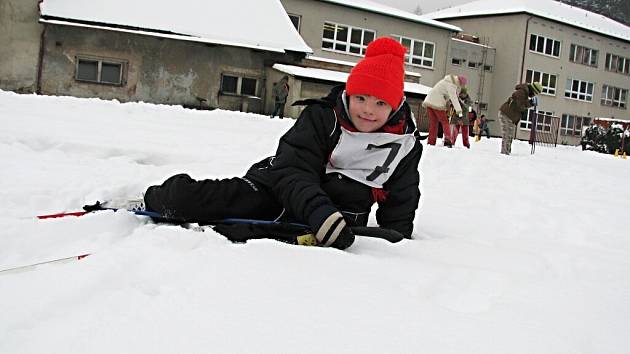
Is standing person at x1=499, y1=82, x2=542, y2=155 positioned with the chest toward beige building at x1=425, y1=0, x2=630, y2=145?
no

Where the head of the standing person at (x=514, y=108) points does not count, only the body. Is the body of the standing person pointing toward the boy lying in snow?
no

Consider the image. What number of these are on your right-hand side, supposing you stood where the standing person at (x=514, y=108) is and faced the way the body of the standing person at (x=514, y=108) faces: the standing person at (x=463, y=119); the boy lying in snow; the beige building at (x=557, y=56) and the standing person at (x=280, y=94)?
1
